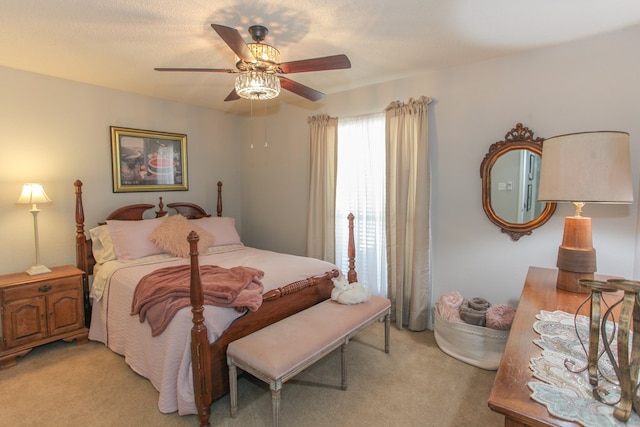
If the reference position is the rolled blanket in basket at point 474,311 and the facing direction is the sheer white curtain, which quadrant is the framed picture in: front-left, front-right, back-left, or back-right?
front-left

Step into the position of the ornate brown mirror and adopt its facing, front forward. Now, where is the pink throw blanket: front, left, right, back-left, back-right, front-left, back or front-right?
front-right

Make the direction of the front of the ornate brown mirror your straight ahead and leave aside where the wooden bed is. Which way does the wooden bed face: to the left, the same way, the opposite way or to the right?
to the left

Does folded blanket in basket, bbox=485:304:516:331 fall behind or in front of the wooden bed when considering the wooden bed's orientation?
in front

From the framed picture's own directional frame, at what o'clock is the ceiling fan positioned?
The ceiling fan is roughly at 1 o'clock from the framed picture.

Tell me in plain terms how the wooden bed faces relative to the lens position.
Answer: facing the viewer and to the right of the viewer

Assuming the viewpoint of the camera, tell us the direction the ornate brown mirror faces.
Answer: facing the viewer

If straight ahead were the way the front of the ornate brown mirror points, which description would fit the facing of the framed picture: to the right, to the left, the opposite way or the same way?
to the left

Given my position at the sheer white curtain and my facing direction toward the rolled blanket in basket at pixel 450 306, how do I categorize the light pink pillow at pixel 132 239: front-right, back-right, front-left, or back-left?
back-right

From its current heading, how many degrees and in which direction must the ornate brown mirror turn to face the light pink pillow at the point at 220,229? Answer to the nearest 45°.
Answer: approximately 90° to its right

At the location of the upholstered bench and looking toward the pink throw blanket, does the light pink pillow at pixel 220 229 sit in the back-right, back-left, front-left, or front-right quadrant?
front-right

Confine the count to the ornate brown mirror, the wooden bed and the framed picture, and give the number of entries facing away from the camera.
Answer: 0

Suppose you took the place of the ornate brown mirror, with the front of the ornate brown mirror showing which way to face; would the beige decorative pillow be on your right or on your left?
on your right

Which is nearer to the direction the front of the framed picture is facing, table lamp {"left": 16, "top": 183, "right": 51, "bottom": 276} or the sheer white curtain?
the sheer white curtain
